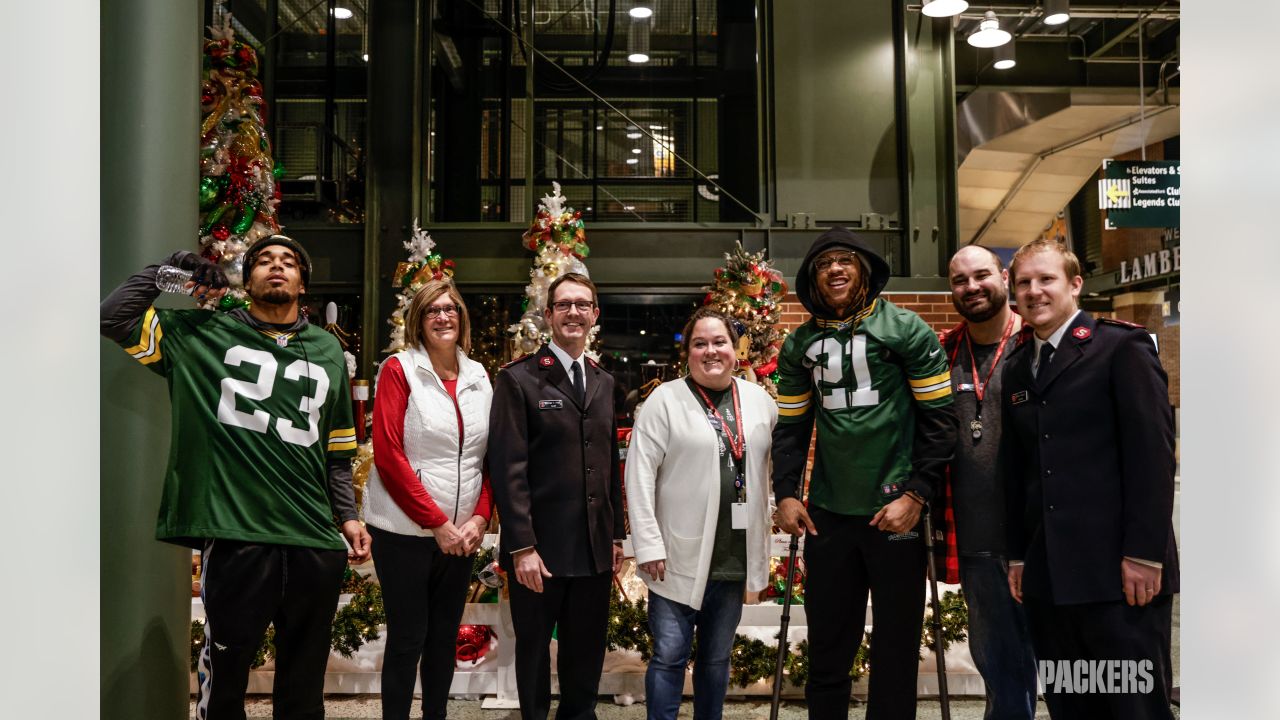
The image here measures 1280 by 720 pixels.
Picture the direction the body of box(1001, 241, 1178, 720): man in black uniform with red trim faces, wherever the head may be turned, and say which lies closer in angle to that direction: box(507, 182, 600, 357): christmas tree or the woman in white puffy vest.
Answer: the woman in white puffy vest

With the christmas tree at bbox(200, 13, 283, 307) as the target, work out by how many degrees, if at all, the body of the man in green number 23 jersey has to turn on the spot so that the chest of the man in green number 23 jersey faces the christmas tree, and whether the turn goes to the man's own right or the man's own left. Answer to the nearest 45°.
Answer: approximately 180°

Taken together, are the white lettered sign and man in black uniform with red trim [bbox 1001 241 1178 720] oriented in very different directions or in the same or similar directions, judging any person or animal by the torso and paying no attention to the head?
same or similar directions

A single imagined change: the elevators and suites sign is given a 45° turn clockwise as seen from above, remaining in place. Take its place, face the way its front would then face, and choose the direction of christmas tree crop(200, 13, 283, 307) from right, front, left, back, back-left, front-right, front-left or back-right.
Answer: front

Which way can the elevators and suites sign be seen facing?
toward the camera

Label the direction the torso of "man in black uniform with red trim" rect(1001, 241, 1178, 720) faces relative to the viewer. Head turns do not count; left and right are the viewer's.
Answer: facing the viewer and to the left of the viewer

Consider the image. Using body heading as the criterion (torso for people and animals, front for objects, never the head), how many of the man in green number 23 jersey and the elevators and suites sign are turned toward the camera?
2

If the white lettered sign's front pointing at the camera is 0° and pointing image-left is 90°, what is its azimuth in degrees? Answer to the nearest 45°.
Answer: approximately 45°

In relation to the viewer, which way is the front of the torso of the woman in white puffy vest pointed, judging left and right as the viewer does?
facing the viewer and to the right of the viewer

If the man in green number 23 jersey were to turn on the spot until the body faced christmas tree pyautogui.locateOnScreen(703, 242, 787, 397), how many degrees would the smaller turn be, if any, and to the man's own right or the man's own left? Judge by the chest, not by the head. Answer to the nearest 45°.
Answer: approximately 135° to the man's own left

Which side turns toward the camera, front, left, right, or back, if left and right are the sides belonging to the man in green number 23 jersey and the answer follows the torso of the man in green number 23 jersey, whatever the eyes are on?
front
